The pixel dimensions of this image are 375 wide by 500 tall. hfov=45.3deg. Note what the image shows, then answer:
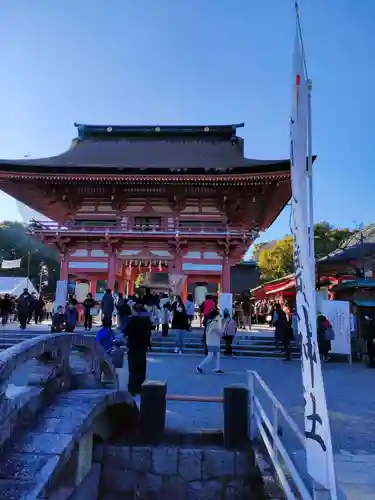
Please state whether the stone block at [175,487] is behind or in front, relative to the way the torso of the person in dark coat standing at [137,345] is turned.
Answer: behind

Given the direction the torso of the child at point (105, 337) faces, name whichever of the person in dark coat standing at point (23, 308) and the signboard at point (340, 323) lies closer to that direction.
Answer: the person in dark coat standing

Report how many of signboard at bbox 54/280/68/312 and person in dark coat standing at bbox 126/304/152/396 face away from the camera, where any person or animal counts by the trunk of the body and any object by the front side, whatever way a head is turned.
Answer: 1

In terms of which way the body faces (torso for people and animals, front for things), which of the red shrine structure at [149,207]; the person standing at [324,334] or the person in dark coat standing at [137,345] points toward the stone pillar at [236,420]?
the red shrine structure

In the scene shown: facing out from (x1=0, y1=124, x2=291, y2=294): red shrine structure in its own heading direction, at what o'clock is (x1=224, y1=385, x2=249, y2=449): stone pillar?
The stone pillar is roughly at 12 o'clock from the red shrine structure.

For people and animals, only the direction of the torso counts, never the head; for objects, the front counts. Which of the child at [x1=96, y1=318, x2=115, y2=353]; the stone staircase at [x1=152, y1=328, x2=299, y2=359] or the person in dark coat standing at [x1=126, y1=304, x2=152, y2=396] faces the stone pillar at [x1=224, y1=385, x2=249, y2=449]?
the stone staircase

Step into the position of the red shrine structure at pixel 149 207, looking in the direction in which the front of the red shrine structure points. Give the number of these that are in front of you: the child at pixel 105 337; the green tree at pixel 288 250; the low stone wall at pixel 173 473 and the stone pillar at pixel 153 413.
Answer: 3
